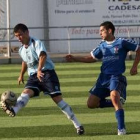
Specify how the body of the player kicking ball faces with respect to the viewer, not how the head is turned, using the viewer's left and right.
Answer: facing the viewer and to the left of the viewer

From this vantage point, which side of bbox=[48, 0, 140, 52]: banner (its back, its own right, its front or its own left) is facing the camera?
front

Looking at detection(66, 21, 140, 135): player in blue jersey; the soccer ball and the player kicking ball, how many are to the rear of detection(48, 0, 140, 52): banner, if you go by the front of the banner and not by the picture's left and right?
0

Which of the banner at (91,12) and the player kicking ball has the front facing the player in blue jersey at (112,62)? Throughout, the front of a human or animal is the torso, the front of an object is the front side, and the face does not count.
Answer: the banner

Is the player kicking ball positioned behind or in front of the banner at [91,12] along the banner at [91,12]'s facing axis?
in front

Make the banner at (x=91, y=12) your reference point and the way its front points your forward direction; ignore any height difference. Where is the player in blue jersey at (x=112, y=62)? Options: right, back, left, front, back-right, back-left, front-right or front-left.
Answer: front

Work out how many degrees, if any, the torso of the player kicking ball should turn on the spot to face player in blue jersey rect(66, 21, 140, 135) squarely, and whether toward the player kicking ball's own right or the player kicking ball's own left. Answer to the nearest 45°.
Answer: approximately 135° to the player kicking ball's own left

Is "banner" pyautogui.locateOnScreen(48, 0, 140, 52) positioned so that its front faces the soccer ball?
yes

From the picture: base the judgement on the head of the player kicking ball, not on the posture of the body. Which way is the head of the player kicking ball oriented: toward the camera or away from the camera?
toward the camera

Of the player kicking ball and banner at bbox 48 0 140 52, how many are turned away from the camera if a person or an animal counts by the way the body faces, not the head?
0
